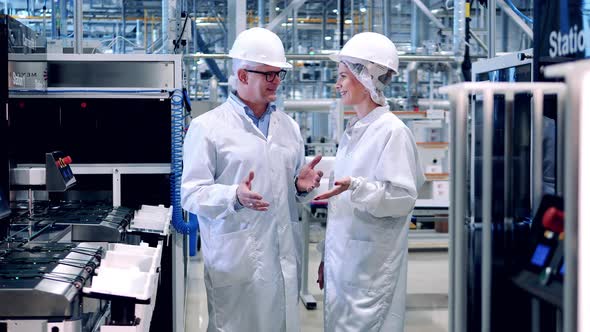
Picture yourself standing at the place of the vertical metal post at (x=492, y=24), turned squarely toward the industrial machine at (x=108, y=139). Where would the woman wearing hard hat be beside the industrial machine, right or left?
left

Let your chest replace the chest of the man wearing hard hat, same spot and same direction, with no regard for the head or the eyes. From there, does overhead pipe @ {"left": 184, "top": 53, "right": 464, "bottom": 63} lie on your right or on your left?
on your left

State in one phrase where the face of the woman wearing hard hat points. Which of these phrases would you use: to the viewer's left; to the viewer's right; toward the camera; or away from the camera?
to the viewer's left

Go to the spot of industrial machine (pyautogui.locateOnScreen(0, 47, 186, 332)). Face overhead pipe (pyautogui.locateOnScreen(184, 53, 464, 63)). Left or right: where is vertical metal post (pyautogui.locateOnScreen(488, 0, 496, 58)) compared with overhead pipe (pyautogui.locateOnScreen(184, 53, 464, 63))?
right

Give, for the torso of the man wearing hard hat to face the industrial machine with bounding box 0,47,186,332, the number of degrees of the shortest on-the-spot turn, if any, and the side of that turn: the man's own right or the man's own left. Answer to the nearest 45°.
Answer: approximately 180°

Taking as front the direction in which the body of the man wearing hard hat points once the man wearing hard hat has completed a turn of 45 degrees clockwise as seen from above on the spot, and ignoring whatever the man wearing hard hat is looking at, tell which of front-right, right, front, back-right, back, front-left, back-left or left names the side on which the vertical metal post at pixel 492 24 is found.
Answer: back-left

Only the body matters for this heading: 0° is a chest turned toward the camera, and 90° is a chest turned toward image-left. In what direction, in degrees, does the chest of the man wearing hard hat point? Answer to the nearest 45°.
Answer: approximately 315°
